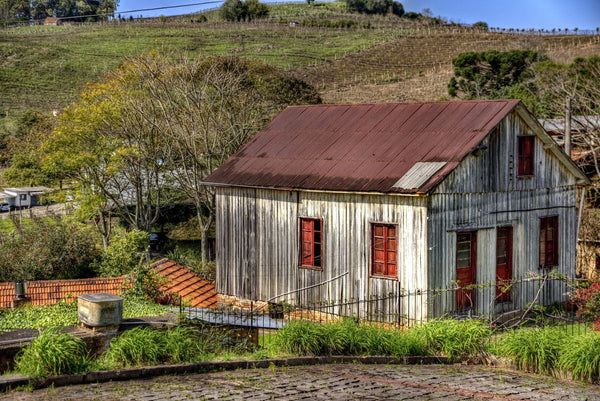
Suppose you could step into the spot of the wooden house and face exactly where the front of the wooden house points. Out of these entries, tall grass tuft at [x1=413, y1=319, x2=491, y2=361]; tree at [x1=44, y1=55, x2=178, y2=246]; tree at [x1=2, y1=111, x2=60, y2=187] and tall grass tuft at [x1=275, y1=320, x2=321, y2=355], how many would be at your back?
2

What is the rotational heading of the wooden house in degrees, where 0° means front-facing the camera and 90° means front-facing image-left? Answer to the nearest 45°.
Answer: approximately 315°

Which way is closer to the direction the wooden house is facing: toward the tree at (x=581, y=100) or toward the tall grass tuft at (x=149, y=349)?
the tall grass tuft

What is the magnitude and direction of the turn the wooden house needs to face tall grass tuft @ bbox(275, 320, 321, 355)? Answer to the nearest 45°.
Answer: approximately 45° to its right

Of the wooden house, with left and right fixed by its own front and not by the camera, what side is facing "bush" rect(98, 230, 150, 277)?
back

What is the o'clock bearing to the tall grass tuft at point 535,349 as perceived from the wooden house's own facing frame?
The tall grass tuft is roughly at 1 o'clock from the wooden house.

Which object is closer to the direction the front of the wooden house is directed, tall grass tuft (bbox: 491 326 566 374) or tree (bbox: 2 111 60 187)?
the tall grass tuft
